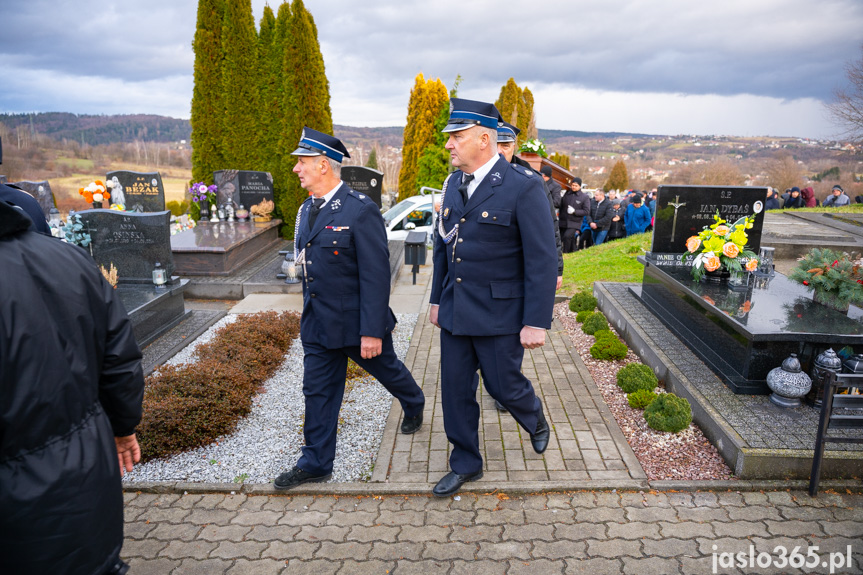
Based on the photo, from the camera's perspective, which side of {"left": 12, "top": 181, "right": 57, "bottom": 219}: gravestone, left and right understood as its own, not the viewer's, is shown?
front

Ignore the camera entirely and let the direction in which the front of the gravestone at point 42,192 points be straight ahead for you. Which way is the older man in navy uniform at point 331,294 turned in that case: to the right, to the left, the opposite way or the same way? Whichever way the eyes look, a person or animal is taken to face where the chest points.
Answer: to the right

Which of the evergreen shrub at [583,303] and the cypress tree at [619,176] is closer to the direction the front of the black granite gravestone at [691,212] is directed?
the evergreen shrub

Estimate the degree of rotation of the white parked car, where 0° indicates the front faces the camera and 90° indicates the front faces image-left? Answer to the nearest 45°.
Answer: approximately 45°

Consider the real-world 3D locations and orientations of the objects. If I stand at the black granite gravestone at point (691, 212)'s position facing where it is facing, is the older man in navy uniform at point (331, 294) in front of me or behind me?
in front

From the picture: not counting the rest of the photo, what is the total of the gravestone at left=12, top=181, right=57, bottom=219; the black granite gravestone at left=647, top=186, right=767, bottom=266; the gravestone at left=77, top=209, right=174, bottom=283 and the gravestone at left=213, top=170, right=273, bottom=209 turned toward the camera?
4

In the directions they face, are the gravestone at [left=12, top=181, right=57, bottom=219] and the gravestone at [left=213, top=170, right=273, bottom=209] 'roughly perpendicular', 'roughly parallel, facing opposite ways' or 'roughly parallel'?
roughly parallel

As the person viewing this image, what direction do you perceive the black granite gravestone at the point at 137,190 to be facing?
facing the viewer

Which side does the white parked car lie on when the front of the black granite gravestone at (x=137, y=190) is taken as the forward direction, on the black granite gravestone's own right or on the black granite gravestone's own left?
on the black granite gravestone's own left

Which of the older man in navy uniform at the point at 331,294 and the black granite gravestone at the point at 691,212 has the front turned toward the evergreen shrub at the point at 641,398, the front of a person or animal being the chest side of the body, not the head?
the black granite gravestone

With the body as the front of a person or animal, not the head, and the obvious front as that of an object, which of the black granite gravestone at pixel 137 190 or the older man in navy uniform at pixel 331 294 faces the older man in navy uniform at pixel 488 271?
the black granite gravestone

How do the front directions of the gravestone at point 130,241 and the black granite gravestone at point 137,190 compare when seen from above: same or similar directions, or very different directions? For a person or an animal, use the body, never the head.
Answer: same or similar directions

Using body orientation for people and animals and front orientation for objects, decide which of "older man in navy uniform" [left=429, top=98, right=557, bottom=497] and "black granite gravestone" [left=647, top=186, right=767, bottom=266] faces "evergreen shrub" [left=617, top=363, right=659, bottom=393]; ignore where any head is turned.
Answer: the black granite gravestone

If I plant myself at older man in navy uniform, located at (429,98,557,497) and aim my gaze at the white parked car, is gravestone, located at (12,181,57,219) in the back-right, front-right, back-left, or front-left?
front-left

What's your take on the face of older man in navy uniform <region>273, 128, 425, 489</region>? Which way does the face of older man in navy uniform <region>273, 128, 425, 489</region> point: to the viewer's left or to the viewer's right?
to the viewer's left

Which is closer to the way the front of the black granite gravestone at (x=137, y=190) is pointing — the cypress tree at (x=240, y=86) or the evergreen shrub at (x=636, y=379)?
the evergreen shrub

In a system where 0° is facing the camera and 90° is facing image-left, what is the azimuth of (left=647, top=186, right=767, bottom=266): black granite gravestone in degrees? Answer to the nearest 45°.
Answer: approximately 0°
